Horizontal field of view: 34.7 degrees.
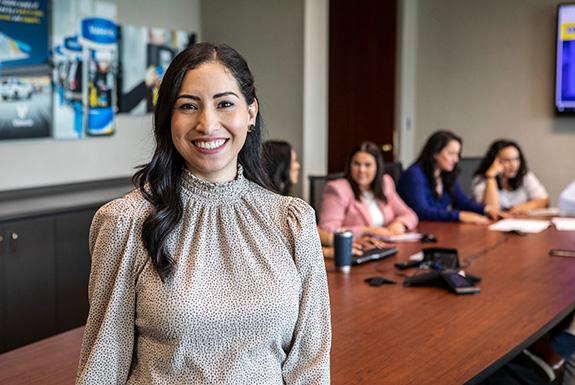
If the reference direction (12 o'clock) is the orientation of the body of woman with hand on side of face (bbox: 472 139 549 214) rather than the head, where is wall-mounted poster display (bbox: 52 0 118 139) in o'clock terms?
The wall-mounted poster display is roughly at 2 o'clock from the woman with hand on side of face.

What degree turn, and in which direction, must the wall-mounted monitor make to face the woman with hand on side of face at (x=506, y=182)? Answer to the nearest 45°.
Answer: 0° — it already faces them

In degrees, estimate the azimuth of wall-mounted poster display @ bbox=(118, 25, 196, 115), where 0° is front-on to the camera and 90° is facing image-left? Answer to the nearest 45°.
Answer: approximately 315°

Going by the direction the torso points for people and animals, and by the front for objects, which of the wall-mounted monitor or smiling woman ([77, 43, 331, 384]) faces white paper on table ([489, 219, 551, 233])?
the wall-mounted monitor

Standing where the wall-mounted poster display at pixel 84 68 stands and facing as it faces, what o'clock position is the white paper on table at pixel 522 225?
The white paper on table is roughly at 11 o'clock from the wall-mounted poster display.

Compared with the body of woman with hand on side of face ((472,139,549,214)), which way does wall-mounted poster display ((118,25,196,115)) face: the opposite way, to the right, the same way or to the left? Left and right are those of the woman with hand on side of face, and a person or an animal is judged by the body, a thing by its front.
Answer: to the left
